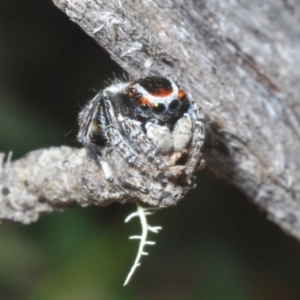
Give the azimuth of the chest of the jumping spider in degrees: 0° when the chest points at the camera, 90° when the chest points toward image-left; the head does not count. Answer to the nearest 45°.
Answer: approximately 315°
